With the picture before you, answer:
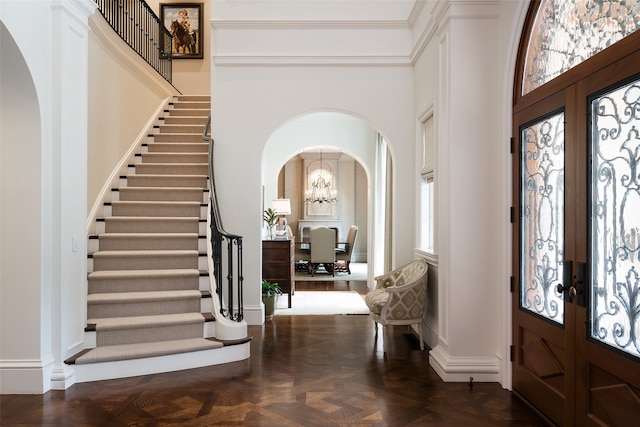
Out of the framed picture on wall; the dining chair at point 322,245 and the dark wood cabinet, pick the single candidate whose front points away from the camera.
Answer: the dining chair

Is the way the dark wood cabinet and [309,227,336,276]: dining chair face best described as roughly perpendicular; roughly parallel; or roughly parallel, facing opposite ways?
roughly perpendicular

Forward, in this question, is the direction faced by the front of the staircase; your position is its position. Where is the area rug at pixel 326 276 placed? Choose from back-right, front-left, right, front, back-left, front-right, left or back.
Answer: back-left

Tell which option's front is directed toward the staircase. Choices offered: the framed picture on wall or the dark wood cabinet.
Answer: the framed picture on wall

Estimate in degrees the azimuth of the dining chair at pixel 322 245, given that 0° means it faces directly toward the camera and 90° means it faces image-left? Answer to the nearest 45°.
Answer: approximately 180°

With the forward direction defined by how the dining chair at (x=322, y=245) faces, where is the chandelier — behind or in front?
in front

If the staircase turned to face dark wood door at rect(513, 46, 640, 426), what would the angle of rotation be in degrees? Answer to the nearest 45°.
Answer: approximately 45° to its left

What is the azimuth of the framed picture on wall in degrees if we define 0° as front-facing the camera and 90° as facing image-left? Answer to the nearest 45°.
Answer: approximately 0°

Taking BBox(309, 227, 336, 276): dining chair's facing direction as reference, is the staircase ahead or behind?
behind

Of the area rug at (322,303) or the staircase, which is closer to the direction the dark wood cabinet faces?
the area rug

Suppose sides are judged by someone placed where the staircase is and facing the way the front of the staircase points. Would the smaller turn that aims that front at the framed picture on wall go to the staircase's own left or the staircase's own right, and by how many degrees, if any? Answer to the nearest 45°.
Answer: approximately 180°
